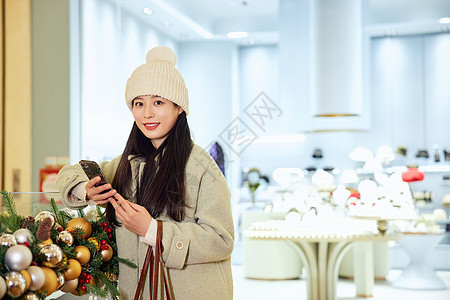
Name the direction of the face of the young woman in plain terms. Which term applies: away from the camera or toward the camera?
toward the camera

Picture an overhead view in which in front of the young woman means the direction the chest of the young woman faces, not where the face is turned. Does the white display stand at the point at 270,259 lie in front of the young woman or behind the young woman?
behind

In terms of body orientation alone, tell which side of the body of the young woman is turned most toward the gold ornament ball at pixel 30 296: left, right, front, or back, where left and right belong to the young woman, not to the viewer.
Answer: front

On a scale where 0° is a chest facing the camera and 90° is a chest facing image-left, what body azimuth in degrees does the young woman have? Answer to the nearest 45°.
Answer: approximately 45°

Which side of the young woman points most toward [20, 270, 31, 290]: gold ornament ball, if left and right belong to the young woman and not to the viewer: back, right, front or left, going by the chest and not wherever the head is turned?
front
